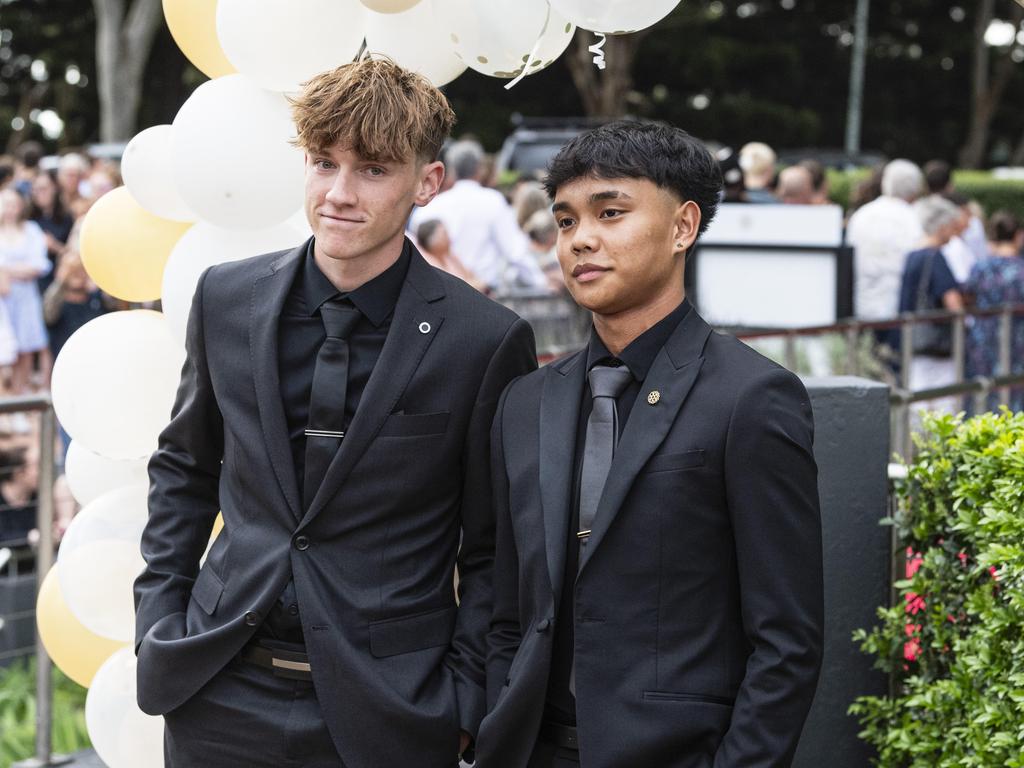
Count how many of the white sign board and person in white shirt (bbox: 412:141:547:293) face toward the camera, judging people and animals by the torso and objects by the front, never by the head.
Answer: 1

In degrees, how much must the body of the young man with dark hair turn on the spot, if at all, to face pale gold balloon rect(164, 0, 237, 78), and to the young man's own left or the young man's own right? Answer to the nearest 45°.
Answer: approximately 90° to the young man's own right

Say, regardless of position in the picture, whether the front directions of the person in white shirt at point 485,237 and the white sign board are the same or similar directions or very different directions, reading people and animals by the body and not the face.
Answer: very different directions

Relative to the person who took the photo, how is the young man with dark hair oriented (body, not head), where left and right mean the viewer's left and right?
facing the viewer and to the left of the viewer

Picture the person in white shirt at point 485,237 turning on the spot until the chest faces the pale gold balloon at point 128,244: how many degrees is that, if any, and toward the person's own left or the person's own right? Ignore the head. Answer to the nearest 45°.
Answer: approximately 180°

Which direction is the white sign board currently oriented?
toward the camera

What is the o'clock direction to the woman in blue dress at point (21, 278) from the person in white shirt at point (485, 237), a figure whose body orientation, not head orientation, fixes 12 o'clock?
The woman in blue dress is roughly at 9 o'clock from the person in white shirt.

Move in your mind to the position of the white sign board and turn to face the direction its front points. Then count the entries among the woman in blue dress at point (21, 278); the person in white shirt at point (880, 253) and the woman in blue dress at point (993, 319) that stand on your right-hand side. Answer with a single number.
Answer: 1

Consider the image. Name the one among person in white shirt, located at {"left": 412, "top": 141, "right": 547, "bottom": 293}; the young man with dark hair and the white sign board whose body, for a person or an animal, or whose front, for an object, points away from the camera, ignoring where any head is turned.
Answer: the person in white shirt
